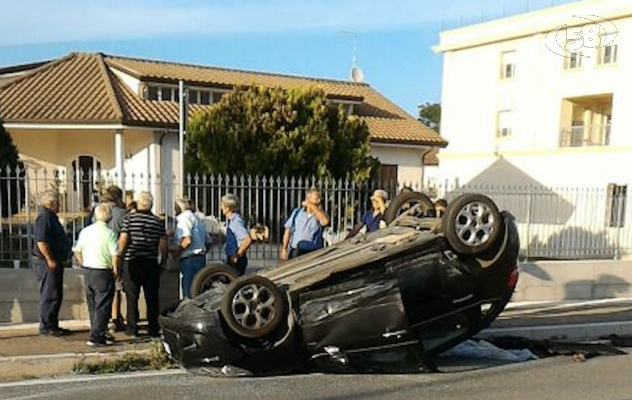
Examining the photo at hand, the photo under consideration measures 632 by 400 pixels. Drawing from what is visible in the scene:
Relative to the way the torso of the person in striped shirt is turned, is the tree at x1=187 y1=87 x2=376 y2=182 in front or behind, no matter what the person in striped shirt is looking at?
in front

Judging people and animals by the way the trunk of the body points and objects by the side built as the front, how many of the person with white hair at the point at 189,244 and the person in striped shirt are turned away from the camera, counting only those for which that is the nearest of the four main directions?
1

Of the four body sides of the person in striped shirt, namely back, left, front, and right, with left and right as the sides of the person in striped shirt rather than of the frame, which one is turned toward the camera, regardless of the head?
back

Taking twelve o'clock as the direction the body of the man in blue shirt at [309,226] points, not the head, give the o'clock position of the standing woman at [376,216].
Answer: The standing woman is roughly at 10 o'clock from the man in blue shirt.

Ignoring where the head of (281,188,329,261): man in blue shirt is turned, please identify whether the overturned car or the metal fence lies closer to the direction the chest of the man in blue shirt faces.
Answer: the overturned car

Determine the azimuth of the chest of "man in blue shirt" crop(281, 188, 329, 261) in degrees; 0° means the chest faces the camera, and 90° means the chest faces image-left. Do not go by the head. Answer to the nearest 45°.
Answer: approximately 315°

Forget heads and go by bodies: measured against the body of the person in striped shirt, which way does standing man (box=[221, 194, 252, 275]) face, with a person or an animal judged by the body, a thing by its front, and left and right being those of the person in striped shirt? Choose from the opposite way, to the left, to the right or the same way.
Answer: to the left

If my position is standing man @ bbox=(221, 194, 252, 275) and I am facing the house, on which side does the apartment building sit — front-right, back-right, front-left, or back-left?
front-right

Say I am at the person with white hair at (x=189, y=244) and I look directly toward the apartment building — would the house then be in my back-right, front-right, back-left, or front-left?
front-left

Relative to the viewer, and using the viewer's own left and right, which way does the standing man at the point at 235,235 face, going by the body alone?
facing to the left of the viewer

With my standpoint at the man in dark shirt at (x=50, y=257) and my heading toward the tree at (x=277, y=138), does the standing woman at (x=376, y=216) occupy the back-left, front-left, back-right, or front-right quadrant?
front-right

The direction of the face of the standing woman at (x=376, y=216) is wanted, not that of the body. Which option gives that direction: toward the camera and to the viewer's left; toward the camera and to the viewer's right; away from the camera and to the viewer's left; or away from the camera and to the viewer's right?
toward the camera and to the viewer's left
